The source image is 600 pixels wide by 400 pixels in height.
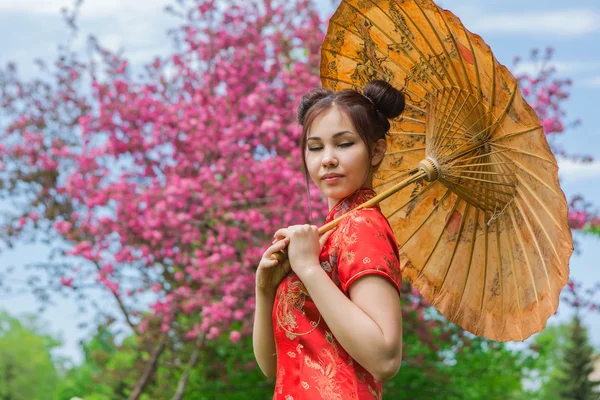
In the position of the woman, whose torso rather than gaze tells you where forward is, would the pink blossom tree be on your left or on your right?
on your right

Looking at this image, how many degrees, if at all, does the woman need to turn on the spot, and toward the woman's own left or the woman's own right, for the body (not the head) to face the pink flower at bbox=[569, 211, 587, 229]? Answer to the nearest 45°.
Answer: approximately 180°

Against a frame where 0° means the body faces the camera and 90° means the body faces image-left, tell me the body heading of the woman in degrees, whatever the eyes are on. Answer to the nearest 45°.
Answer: approximately 45°

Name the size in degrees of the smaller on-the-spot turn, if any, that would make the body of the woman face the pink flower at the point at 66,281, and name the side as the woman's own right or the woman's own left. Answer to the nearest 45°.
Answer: approximately 90° to the woman's own right
